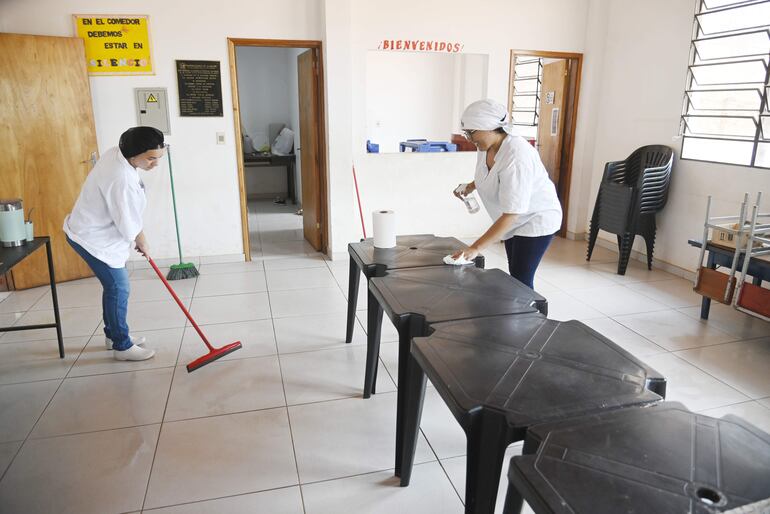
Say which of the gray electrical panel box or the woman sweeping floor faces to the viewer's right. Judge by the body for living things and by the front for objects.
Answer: the woman sweeping floor

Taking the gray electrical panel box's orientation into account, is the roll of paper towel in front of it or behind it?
in front

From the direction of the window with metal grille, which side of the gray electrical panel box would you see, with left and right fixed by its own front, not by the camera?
left

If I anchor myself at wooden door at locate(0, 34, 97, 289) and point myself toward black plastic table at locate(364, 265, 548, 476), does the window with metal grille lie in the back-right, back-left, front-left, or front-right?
front-left

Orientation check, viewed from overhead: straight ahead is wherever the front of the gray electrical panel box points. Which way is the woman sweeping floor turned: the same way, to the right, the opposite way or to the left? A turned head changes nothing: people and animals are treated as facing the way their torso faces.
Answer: to the left

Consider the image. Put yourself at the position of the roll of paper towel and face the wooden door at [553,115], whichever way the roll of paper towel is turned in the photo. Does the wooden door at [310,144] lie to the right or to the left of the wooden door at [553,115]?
left

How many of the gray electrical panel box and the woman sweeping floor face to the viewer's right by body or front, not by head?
1

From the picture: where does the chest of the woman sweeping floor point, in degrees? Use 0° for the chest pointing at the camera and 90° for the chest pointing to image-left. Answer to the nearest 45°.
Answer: approximately 270°

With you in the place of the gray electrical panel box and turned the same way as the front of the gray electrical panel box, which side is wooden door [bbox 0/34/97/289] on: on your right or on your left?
on your right

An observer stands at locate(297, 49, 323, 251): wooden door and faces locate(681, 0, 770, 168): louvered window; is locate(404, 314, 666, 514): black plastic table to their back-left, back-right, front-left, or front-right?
front-right

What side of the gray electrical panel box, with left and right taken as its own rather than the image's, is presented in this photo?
front

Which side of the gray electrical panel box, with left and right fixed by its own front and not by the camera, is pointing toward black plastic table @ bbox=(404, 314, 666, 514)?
front

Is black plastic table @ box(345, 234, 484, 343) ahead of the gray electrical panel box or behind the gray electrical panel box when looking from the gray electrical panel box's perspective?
ahead

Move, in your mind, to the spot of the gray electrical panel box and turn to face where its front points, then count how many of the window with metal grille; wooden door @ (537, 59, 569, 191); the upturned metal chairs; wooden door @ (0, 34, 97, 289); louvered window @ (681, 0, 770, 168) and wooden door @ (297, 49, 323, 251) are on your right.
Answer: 1

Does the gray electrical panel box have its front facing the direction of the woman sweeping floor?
yes
